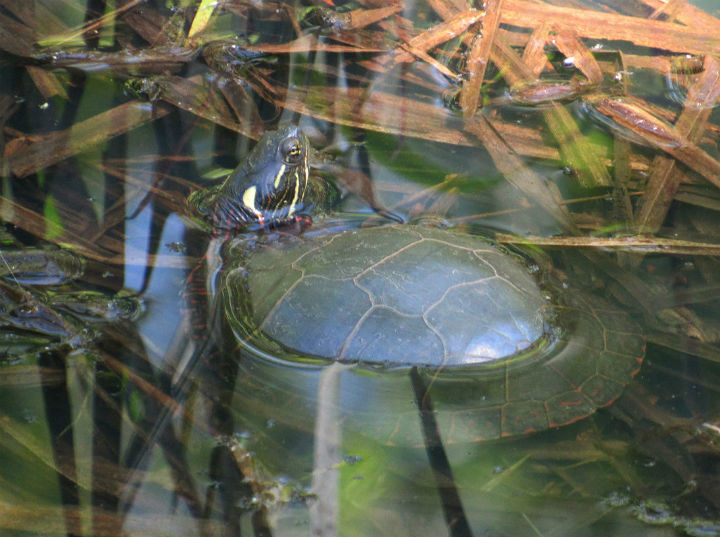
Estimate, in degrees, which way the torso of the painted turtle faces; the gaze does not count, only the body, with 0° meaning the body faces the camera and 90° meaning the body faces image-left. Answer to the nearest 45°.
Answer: approximately 135°
